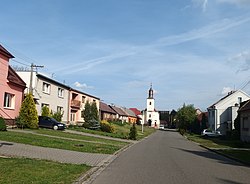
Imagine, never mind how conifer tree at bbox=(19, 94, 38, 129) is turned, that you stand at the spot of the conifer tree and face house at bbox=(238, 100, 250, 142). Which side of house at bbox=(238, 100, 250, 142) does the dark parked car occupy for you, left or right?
left

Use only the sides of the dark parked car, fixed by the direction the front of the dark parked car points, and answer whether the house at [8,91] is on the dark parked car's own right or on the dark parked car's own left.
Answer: on the dark parked car's own right

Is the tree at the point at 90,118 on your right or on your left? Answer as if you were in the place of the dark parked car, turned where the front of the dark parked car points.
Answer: on your left

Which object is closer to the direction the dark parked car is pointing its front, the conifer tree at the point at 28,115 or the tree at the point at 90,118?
the tree

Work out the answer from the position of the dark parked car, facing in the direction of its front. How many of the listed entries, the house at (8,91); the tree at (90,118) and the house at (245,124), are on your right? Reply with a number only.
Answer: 1
